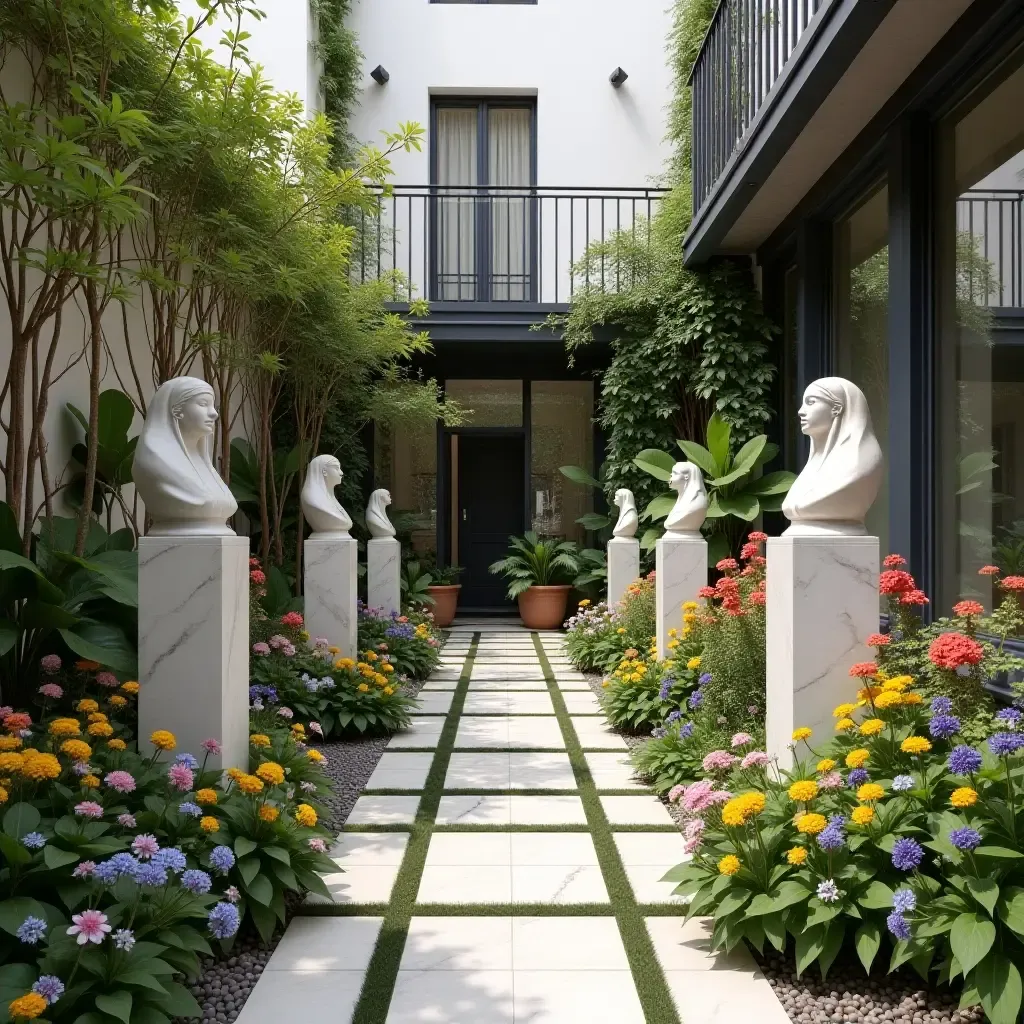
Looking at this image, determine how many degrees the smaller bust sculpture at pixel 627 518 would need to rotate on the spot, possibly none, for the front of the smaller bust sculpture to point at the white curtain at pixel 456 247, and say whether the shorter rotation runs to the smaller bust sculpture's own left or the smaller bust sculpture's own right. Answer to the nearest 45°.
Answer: approximately 45° to the smaller bust sculpture's own right

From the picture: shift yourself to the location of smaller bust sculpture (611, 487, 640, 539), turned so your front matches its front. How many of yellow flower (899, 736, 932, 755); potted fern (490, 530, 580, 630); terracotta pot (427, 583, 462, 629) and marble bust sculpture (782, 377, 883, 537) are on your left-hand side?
2

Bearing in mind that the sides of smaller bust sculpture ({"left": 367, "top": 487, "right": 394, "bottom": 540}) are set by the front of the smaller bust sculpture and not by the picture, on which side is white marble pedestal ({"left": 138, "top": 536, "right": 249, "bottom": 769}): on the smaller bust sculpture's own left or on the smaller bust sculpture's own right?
on the smaller bust sculpture's own right

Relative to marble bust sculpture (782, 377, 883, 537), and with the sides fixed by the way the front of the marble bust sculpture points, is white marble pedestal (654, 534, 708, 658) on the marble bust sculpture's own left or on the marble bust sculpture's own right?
on the marble bust sculpture's own right

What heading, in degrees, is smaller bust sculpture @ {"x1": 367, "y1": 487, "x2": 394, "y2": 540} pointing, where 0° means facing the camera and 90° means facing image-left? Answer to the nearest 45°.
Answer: approximately 270°

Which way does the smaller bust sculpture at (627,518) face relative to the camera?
to the viewer's left

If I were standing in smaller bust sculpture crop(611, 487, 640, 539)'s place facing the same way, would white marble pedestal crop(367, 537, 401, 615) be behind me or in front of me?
in front

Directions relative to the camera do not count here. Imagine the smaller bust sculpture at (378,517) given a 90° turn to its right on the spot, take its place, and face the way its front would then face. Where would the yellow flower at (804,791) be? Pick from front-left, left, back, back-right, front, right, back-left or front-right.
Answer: front

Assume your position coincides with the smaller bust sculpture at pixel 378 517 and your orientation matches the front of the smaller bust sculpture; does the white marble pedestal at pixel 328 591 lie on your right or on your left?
on your right

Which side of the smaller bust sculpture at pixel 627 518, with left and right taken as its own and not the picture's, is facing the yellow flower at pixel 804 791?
left

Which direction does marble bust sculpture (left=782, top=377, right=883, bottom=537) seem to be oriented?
to the viewer's left
